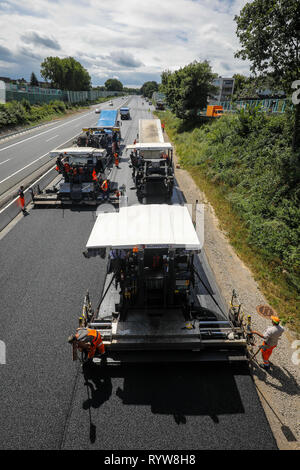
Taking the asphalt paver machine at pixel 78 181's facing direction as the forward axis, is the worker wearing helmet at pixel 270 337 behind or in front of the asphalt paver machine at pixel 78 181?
behind

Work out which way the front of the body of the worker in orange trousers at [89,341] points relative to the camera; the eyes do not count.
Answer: to the viewer's left

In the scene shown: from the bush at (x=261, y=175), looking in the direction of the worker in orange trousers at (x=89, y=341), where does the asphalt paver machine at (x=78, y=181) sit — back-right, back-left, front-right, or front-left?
front-right

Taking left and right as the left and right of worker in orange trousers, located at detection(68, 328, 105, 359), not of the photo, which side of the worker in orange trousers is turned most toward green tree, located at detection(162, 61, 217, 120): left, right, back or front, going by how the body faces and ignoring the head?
right

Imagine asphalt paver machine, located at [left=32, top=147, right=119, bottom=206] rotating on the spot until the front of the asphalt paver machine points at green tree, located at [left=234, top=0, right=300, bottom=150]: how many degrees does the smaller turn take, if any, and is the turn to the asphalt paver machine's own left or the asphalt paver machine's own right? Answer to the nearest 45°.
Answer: approximately 90° to the asphalt paver machine's own right

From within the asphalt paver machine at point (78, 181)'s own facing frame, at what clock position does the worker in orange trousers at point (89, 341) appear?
The worker in orange trousers is roughly at 6 o'clock from the asphalt paver machine.

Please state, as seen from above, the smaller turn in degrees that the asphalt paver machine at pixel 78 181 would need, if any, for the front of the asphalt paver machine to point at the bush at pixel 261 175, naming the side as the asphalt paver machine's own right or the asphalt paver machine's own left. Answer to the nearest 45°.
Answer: approximately 90° to the asphalt paver machine's own right

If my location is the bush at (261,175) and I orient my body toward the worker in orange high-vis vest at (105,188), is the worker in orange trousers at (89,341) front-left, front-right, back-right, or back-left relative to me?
front-left

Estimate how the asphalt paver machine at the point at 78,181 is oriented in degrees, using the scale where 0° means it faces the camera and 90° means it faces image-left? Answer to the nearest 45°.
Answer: approximately 180°

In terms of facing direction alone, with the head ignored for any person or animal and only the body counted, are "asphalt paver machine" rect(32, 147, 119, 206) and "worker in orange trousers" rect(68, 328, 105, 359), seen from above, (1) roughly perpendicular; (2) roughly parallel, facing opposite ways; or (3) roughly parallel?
roughly perpendicular
